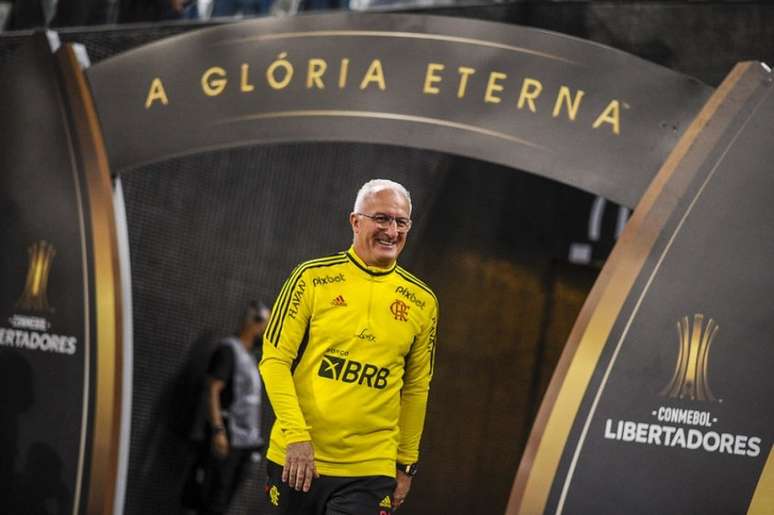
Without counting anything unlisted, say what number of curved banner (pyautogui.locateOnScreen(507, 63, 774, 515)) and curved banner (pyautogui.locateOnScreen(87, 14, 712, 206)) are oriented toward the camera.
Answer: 2

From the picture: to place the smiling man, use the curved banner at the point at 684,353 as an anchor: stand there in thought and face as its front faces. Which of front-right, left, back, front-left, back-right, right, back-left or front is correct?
front-right

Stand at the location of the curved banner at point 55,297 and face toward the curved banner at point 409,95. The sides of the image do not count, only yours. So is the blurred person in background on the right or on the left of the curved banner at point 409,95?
left

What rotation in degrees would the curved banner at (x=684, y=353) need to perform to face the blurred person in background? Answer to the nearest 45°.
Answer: approximately 135° to its right

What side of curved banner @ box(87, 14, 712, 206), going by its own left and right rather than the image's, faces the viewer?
front

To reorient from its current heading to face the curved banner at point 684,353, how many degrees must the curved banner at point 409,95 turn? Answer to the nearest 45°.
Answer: approximately 90° to its left

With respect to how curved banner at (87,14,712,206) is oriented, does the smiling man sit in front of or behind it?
in front

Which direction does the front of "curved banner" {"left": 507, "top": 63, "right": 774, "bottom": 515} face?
toward the camera

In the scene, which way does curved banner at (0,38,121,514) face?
toward the camera

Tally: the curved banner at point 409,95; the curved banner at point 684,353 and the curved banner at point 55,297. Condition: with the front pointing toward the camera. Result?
3

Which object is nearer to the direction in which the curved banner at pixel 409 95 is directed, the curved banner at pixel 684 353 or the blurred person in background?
the curved banner
